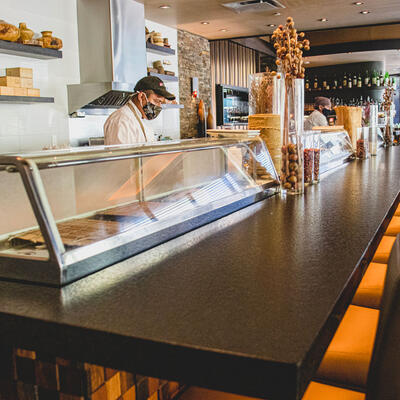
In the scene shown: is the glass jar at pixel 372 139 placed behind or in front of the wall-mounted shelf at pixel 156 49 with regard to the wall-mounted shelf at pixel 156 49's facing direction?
in front

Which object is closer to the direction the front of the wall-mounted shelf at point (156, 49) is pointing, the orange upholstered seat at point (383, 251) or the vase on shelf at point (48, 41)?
the orange upholstered seat

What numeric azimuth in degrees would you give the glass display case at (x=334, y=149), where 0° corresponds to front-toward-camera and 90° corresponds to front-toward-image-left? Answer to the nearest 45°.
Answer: approximately 315°

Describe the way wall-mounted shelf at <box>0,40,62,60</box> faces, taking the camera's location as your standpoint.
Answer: facing the viewer and to the right of the viewer

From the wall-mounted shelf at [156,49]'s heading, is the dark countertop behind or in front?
in front

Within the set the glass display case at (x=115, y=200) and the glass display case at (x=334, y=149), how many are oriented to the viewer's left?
0

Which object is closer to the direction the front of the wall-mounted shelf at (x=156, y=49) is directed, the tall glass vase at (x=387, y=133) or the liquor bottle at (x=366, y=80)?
the tall glass vase

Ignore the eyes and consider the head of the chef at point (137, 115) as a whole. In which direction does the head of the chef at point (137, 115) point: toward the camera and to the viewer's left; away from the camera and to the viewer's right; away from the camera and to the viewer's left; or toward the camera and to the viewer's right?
toward the camera and to the viewer's right

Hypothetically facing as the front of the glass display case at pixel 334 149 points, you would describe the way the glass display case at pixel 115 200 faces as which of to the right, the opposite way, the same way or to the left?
the same way

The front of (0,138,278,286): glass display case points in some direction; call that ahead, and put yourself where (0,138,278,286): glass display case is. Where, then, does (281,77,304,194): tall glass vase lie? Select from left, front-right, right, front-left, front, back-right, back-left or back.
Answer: left

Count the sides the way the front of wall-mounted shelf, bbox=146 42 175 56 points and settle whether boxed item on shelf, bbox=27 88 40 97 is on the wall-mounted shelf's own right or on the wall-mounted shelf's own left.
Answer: on the wall-mounted shelf's own right

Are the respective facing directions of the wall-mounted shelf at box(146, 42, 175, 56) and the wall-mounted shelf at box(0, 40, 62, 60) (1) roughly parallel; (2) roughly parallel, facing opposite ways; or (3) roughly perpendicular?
roughly parallel

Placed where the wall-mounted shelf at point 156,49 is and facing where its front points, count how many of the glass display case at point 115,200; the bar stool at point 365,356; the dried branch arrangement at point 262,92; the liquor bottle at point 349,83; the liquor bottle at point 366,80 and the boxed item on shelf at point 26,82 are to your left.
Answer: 2

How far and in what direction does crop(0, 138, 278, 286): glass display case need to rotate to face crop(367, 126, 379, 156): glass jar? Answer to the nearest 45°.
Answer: approximately 90° to its left

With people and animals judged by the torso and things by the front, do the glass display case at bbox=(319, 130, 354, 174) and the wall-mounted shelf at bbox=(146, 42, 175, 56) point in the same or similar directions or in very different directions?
same or similar directions

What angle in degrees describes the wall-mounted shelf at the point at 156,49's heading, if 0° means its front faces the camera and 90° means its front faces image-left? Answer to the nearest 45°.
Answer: approximately 315°

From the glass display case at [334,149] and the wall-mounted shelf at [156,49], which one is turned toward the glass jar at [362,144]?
the wall-mounted shelf
